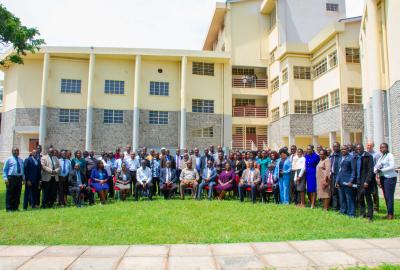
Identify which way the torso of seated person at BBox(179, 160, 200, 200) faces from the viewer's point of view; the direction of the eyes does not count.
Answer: toward the camera

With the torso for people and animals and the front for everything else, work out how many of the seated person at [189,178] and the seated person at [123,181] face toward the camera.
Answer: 2

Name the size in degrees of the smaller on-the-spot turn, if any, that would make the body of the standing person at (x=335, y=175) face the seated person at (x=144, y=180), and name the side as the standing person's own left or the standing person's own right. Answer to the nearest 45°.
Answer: approximately 45° to the standing person's own right

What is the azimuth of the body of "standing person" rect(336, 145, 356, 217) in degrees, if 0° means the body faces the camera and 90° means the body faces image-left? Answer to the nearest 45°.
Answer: approximately 45°

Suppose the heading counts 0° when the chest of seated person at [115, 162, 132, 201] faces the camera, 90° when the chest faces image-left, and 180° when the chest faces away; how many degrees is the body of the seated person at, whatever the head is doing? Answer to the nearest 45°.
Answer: approximately 0°

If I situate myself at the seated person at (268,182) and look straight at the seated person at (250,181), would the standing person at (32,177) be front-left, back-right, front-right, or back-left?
front-left

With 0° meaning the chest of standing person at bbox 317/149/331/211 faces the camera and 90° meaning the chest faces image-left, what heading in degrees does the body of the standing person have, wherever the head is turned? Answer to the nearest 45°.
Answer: approximately 45°

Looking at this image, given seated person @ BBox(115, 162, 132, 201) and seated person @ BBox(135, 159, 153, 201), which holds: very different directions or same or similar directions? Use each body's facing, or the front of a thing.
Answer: same or similar directions

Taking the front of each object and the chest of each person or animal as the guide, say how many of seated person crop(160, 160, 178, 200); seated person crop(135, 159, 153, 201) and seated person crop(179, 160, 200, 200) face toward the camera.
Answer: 3

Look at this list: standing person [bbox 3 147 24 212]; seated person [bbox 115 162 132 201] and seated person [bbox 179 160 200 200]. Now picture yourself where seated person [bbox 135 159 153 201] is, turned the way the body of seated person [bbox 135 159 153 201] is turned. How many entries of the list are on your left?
1

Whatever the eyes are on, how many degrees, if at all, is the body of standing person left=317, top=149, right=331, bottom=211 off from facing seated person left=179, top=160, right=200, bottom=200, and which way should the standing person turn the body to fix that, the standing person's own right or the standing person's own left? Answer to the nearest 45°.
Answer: approximately 45° to the standing person's own right

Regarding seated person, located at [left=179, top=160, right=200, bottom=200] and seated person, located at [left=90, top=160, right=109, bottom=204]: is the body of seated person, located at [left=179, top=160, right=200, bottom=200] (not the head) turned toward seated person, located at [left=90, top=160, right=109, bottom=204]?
no

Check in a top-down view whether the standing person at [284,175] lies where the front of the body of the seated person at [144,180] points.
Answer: no

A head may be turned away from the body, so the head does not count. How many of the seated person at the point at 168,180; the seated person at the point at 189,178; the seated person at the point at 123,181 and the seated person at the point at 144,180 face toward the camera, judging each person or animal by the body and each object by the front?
4
